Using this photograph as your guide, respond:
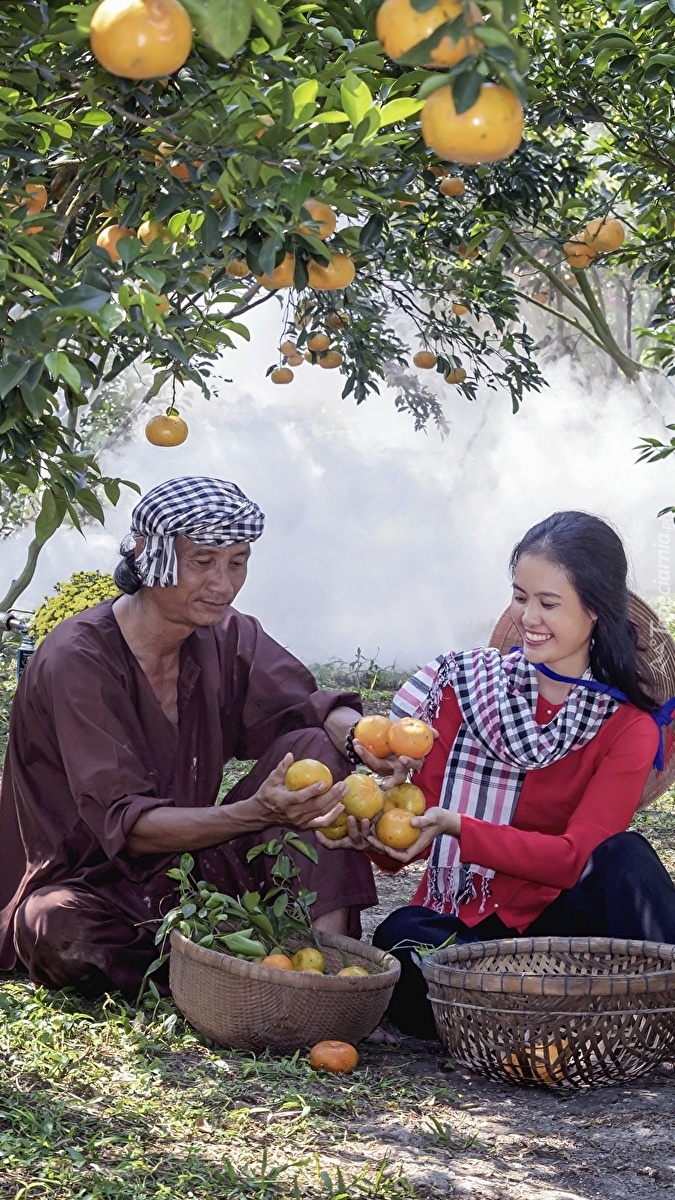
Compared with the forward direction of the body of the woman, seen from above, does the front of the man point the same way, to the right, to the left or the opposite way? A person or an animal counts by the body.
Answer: to the left

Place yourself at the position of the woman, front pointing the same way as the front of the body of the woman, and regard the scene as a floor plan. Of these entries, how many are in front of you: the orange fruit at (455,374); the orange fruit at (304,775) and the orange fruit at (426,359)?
1

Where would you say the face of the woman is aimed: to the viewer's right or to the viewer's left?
to the viewer's left

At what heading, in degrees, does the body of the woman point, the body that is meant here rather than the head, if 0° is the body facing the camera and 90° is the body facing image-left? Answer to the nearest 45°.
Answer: approximately 45°

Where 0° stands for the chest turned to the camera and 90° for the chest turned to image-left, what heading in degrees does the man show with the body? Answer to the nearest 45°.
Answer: approximately 315°

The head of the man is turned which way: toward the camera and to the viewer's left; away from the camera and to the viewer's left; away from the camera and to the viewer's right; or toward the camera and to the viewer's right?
toward the camera and to the viewer's right

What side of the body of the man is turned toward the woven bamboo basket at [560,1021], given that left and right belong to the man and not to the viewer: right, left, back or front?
front

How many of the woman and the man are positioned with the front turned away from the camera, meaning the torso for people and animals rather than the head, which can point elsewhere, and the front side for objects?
0
